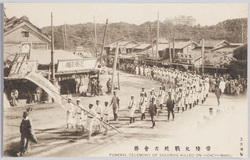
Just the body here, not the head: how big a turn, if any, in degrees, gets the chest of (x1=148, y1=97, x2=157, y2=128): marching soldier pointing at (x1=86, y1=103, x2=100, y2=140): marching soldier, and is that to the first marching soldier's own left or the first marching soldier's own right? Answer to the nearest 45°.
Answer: approximately 45° to the first marching soldier's own right

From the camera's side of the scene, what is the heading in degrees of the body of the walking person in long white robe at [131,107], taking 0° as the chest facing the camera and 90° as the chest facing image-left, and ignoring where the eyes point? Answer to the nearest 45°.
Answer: approximately 45°

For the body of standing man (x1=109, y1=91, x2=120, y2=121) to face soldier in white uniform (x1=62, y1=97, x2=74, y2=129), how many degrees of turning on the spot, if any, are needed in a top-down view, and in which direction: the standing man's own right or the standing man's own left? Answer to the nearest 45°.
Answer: approximately 45° to the standing man's own right

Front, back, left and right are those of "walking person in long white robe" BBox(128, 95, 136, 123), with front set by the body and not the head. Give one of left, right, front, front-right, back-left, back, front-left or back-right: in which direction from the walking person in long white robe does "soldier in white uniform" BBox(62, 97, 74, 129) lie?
front-right

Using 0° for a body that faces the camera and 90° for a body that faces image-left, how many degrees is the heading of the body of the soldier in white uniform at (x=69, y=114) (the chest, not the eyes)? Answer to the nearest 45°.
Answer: approximately 45°

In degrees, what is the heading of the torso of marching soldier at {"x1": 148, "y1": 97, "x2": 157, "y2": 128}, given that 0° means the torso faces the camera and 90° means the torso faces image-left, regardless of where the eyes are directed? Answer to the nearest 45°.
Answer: approximately 45°
